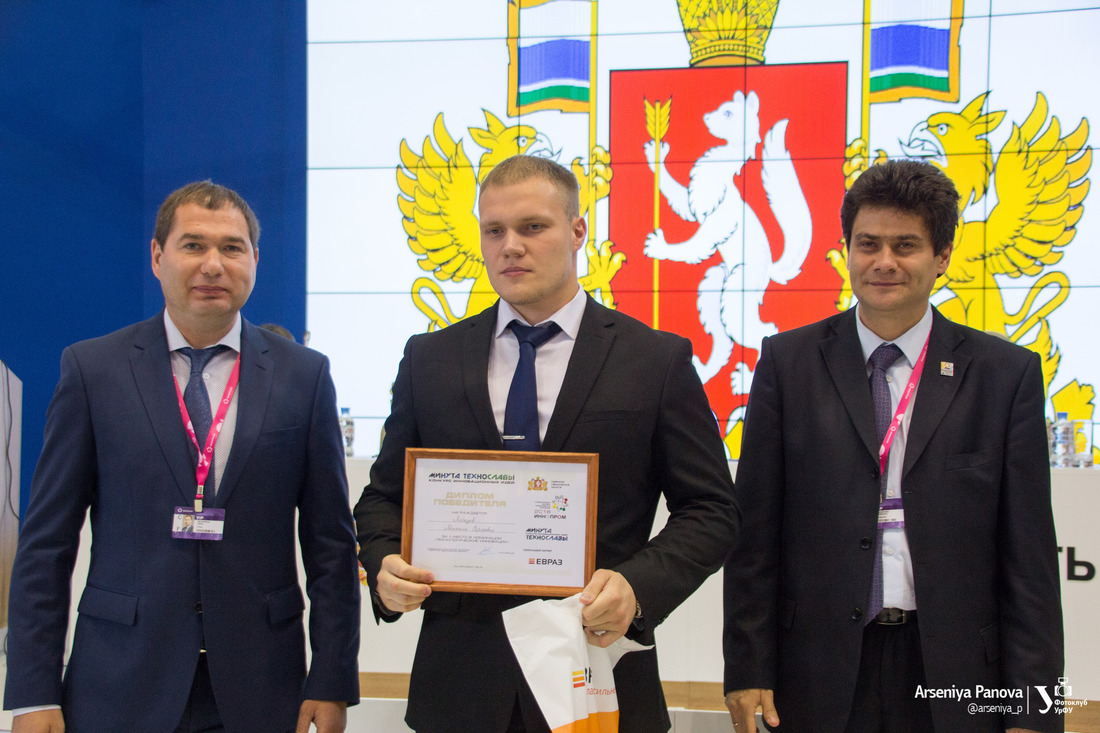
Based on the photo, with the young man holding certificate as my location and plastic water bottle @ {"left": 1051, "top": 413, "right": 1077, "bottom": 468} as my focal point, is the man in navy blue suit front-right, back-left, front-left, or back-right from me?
back-left

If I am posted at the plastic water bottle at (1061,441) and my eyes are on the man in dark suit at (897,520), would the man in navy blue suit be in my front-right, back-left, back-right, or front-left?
front-right

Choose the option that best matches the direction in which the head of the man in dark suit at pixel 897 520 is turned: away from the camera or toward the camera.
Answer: toward the camera

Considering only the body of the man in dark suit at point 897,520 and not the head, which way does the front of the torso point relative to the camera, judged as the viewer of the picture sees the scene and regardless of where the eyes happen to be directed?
toward the camera

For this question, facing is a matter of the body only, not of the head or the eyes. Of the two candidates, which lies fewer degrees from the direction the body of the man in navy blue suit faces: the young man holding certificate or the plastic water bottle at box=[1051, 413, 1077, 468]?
the young man holding certificate

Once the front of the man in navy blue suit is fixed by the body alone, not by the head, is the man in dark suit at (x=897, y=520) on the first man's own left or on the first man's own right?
on the first man's own left

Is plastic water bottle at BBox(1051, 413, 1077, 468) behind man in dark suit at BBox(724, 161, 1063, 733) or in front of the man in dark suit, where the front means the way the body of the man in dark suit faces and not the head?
behind

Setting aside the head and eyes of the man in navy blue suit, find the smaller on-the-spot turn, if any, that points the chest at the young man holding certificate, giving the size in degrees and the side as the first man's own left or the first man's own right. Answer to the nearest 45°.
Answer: approximately 45° to the first man's own left

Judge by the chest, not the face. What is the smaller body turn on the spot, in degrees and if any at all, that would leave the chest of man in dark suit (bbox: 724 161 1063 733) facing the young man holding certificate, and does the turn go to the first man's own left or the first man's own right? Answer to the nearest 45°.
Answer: approximately 45° to the first man's own right

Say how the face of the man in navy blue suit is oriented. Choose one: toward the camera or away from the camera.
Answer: toward the camera

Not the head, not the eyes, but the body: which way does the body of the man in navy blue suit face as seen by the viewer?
toward the camera

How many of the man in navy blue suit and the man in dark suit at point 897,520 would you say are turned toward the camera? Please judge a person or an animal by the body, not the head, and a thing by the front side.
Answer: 2

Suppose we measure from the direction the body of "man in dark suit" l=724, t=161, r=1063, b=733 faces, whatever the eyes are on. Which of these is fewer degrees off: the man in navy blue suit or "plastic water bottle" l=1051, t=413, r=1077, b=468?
the man in navy blue suit
